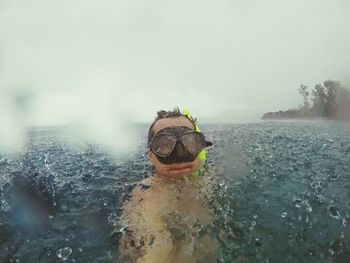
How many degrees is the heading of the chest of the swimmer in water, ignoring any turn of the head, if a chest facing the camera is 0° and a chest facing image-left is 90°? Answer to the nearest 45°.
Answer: approximately 0°
